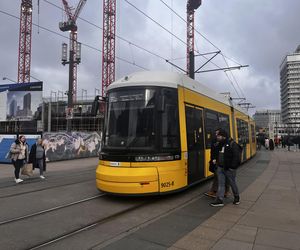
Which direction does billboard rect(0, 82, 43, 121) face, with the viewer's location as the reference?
facing the viewer

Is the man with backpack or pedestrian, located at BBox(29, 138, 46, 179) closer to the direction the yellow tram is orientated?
the pedestrian

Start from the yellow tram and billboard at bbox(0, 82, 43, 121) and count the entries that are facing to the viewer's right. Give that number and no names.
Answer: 0

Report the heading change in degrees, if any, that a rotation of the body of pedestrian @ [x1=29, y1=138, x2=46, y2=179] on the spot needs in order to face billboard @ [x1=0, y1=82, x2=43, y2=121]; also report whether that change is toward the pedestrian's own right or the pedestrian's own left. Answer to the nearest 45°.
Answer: approximately 135° to the pedestrian's own left

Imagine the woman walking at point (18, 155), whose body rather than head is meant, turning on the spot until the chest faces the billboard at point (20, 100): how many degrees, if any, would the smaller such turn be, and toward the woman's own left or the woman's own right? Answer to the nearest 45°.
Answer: approximately 135° to the woman's own left

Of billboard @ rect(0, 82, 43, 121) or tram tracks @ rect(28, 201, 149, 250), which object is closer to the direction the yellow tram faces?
the tram tracks

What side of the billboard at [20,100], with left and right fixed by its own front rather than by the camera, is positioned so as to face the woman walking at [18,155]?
front

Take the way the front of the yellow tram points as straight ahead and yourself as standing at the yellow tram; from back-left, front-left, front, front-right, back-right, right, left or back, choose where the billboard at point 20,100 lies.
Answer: right

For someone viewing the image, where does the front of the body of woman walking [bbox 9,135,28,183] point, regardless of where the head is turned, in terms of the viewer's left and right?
facing the viewer and to the right of the viewer

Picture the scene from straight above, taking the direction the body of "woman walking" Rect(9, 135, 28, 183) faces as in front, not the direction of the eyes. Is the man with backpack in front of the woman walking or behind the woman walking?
in front

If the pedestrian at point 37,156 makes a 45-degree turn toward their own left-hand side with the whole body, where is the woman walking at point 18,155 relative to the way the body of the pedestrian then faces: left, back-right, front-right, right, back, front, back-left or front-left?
back-right
